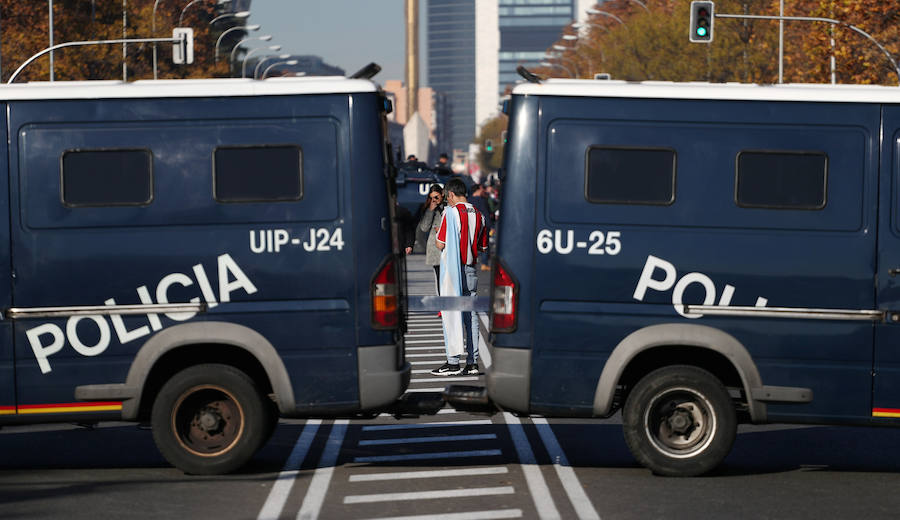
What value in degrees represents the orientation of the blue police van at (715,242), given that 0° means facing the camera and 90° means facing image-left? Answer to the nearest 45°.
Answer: approximately 270°

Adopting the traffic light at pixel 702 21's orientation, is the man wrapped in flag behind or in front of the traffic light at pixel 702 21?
in front

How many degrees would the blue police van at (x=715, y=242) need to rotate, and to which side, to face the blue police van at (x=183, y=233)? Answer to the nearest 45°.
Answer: approximately 180°

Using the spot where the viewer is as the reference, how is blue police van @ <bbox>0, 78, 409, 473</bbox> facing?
facing to the left of the viewer

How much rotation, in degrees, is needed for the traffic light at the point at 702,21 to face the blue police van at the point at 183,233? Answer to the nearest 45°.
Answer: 0° — it already faces it

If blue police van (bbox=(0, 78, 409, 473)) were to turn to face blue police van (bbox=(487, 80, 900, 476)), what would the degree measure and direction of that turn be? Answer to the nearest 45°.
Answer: approximately 180°

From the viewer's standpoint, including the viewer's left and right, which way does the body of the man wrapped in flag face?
facing away from the viewer and to the left of the viewer

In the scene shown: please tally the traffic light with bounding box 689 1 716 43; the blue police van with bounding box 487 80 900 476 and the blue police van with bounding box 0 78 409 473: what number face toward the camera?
1

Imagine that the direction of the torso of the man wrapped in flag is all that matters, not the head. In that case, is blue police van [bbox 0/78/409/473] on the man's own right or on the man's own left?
on the man's own left

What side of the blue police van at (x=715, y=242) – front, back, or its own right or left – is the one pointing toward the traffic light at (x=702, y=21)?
left

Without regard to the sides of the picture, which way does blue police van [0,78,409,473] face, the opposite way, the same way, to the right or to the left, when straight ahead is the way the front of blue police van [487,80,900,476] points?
the opposite way

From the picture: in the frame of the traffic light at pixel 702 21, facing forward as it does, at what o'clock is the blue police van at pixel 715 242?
The blue police van is roughly at 12 o'clock from the traffic light.

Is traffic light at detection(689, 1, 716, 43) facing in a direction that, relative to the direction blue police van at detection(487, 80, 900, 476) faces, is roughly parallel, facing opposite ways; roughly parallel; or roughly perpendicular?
roughly perpendicular

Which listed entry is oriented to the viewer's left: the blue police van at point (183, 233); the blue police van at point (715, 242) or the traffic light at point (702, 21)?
the blue police van at point (183, 233)
